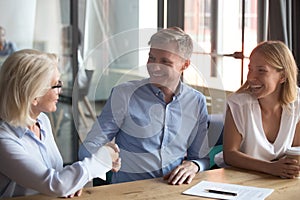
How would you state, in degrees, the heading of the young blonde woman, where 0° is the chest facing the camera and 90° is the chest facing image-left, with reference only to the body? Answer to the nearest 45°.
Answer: approximately 0°

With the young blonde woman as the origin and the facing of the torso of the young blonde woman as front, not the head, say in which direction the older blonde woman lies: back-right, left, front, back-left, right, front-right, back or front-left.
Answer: front-right

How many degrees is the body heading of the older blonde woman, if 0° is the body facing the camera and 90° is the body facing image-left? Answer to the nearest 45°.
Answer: approximately 270°

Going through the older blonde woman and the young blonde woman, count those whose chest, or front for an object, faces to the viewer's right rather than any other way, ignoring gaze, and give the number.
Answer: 1

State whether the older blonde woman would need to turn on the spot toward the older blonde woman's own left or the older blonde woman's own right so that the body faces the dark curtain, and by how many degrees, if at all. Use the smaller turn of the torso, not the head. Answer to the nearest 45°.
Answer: approximately 45° to the older blonde woman's own left

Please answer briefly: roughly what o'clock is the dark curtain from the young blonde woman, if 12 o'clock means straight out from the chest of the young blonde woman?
The dark curtain is roughly at 6 o'clock from the young blonde woman.

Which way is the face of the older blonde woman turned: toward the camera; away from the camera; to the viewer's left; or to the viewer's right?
to the viewer's right
